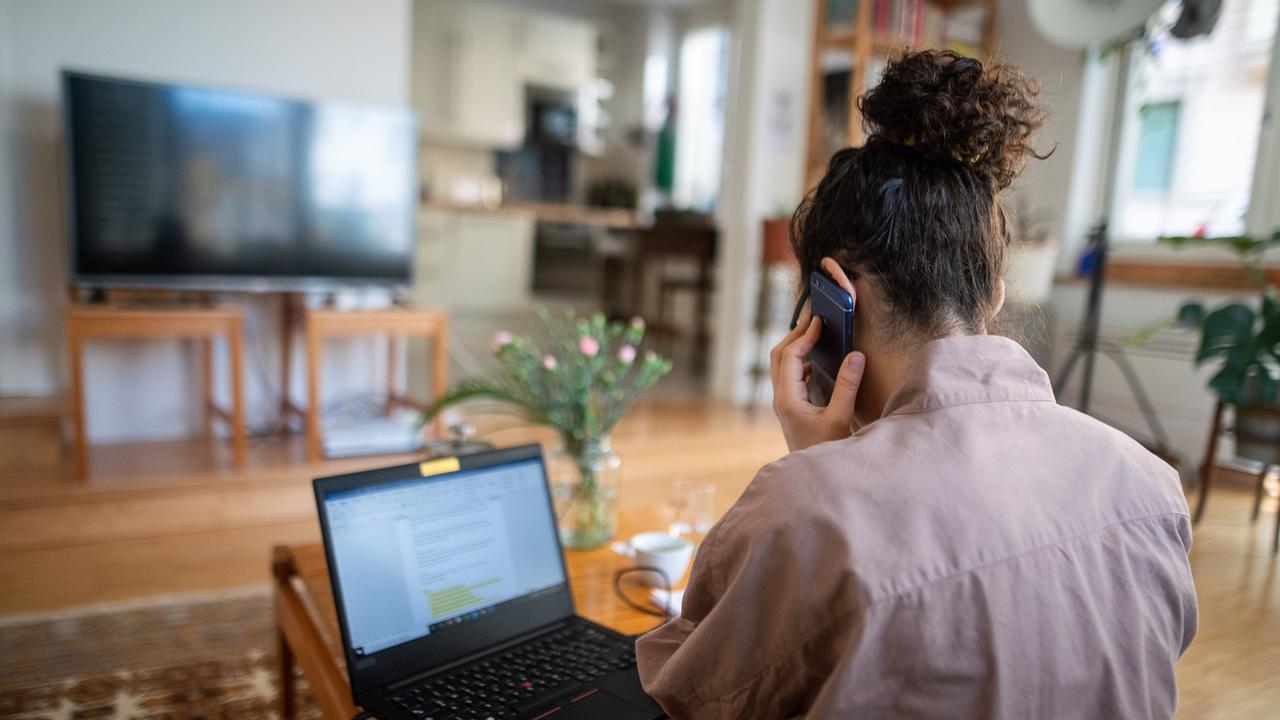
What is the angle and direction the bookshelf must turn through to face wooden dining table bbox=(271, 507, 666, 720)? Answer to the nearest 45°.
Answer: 0° — it already faces it

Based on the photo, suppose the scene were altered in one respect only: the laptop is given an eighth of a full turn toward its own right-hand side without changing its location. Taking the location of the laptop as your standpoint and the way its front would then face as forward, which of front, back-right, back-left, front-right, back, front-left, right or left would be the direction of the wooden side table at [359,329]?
back

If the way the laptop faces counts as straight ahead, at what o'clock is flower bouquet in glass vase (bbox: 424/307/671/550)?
The flower bouquet in glass vase is roughly at 8 o'clock from the laptop.

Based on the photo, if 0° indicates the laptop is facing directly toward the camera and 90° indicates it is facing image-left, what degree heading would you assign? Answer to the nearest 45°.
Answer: approximately 315°

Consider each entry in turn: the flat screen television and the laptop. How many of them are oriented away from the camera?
0

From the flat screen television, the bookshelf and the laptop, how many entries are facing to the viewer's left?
0

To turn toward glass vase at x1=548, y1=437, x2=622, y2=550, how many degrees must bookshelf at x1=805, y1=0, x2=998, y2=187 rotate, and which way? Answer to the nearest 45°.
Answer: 0° — it already faces it

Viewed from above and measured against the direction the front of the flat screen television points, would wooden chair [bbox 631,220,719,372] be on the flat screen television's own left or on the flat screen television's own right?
on the flat screen television's own left

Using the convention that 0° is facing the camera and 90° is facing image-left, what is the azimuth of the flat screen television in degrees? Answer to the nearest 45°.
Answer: approximately 315°

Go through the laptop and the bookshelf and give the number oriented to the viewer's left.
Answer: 0

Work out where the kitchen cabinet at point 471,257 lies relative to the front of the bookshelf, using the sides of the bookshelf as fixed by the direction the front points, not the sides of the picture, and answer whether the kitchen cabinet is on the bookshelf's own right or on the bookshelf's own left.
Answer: on the bookshelf's own right

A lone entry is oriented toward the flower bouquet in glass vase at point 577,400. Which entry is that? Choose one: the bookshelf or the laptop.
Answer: the bookshelf

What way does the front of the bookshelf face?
toward the camera

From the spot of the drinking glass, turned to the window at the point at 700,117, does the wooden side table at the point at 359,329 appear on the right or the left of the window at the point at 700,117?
left
